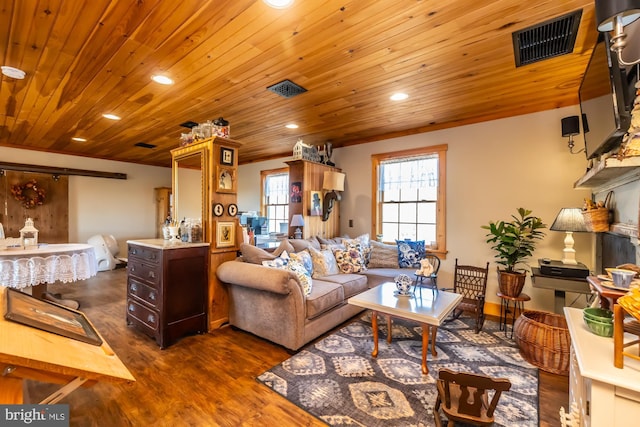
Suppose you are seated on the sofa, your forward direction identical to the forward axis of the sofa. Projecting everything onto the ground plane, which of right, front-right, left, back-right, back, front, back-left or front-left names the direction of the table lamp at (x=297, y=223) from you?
back-left

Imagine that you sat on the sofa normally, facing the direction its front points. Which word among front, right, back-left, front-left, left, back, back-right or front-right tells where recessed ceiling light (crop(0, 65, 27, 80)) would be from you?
back-right

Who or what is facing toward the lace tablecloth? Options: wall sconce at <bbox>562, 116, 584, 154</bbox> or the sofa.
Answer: the wall sconce

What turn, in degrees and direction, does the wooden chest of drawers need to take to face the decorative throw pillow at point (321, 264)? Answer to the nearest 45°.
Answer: approximately 135° to its left

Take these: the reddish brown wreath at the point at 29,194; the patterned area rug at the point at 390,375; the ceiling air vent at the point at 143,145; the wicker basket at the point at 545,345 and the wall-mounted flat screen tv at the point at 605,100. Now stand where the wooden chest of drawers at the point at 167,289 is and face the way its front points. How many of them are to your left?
3

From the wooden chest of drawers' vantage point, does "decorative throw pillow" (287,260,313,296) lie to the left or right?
on its left

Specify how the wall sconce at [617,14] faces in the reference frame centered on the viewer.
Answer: facing to the left of the viewer

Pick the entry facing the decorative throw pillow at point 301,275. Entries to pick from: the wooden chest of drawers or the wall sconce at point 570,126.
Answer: the wall sconce

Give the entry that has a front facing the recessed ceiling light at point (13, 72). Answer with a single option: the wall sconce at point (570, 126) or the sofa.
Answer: the wall sconce

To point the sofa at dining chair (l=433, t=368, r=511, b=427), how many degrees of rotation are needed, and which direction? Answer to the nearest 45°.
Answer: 0° — it already faces it

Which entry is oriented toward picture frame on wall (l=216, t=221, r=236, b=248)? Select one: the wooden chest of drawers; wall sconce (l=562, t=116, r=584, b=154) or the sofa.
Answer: the wall sconce

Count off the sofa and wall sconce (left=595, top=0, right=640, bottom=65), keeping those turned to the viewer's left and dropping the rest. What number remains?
1

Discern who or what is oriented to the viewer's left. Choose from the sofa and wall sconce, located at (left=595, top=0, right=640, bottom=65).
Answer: the wall sconce

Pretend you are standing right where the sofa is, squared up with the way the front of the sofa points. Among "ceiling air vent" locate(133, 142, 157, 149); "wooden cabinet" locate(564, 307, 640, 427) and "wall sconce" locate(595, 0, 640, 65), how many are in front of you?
2
